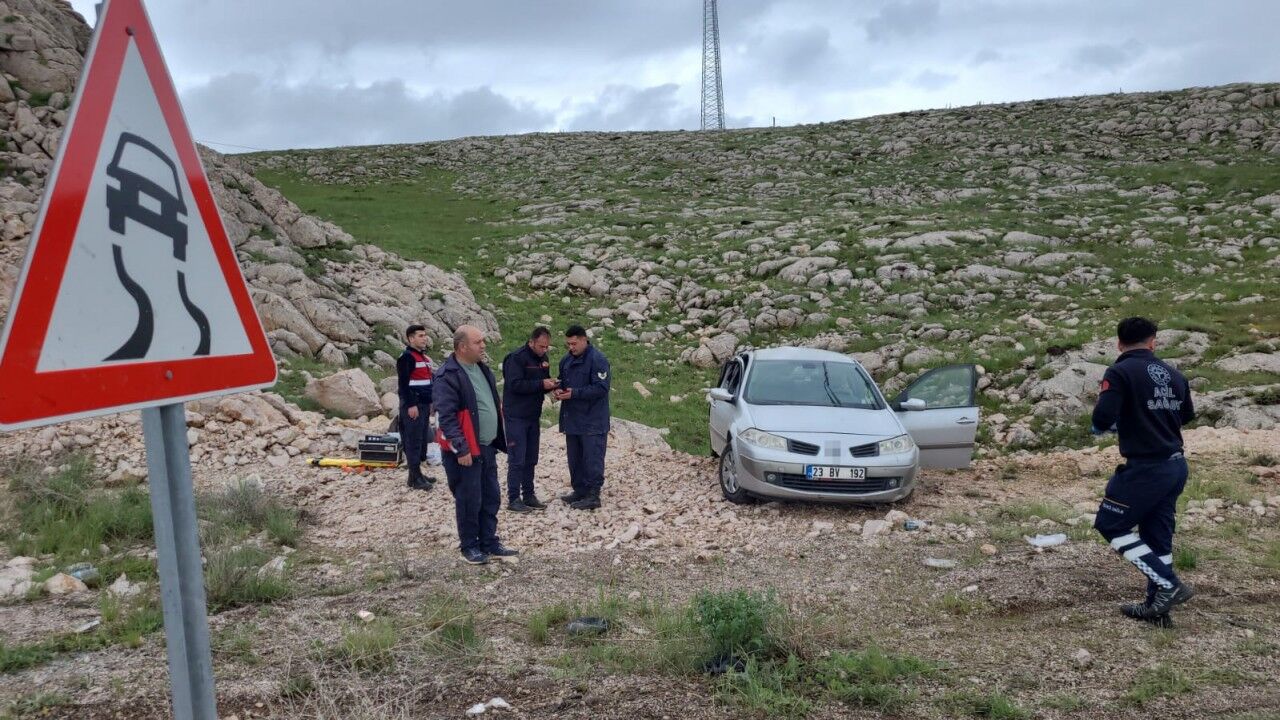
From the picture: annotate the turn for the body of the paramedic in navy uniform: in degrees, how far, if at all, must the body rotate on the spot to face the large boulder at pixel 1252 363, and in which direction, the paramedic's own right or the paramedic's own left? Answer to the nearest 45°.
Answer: approximately 45° to the paramedic's own right

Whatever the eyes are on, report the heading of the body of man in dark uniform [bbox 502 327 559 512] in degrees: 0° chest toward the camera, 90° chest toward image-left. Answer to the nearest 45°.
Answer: approximately 315°

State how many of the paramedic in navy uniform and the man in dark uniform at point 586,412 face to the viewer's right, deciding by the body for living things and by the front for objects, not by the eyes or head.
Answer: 0

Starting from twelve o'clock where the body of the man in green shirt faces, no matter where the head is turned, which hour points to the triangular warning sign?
The triangular warning sign is roughly at 2 o'clock from the man in green shirt.

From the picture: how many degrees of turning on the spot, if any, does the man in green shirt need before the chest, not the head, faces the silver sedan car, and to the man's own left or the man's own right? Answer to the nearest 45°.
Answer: approximately 45° to the man's own left

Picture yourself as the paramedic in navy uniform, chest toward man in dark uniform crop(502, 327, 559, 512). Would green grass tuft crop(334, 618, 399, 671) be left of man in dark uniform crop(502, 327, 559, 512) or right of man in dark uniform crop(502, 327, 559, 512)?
left

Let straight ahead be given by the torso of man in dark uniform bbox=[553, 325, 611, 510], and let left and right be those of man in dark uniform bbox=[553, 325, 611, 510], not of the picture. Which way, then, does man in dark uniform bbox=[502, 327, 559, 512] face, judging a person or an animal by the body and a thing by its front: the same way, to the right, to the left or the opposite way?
to the left

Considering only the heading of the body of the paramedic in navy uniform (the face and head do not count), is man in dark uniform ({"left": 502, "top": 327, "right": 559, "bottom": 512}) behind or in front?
in front

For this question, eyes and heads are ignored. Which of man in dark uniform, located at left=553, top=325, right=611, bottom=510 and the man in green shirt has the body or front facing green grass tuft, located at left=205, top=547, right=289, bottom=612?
the man in dark uniform

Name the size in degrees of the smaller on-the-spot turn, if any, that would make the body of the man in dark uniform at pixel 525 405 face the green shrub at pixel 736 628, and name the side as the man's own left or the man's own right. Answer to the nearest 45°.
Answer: approximately 45° to the man's own right

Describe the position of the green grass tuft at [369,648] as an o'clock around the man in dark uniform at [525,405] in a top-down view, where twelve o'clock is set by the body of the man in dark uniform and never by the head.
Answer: The green grass tuft is roughly at 2 o'clock from the man in dark uniform.

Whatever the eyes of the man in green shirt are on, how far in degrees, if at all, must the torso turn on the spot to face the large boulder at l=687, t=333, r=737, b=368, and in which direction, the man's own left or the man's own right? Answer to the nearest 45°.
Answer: approximately 90° to the man's own left
